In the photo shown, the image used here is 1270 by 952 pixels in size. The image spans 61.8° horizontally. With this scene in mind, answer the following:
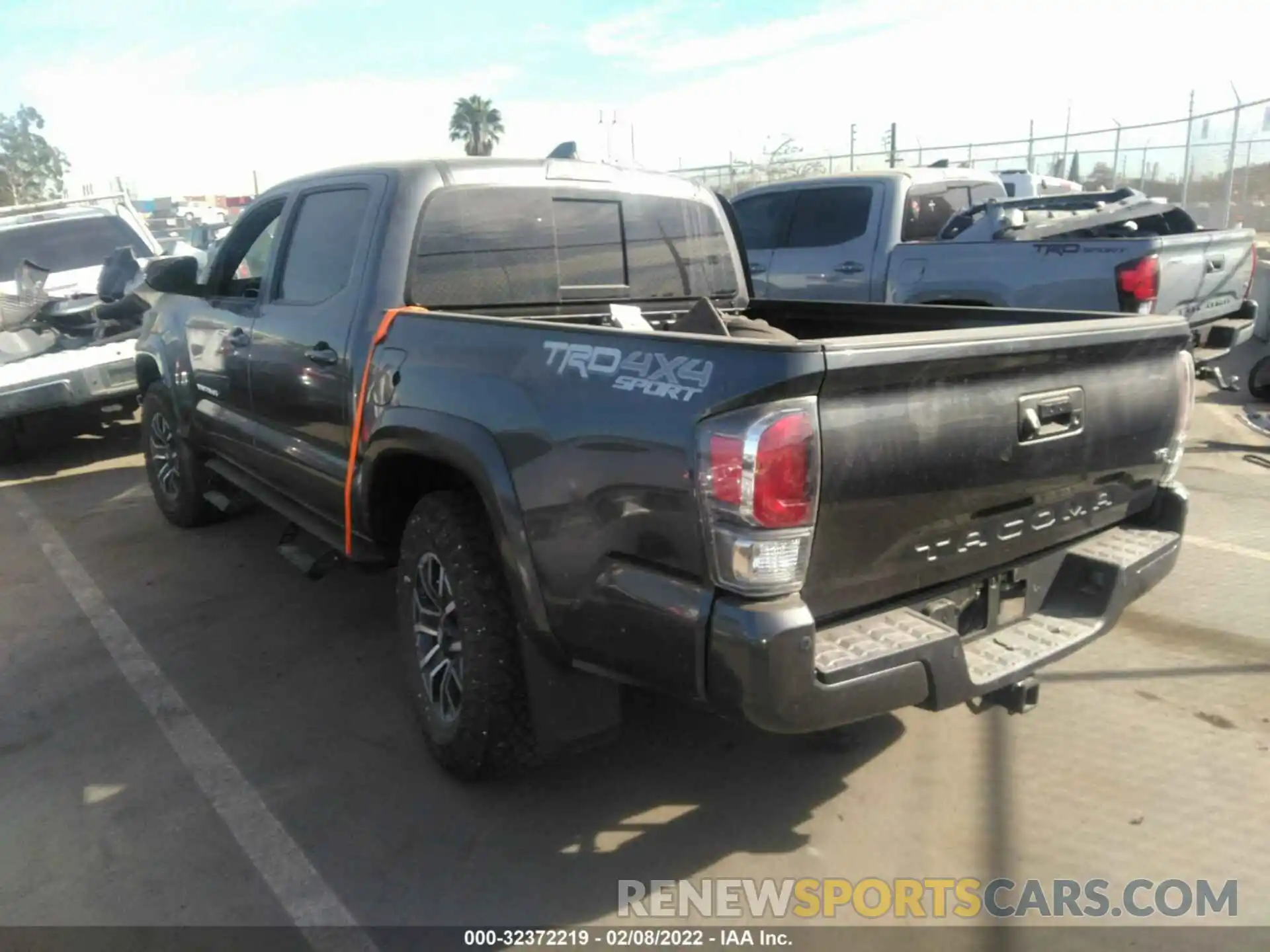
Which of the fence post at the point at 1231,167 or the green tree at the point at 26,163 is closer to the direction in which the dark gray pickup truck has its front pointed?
the green tree

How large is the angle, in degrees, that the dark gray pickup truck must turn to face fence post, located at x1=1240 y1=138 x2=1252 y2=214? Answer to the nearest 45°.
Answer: approximately 90° to its right

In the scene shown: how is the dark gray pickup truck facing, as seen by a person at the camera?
facing away from the viewer and to the left of the viewer

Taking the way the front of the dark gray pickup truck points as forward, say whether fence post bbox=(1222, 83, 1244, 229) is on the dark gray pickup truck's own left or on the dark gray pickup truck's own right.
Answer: on the dark gray pickup truck's own right

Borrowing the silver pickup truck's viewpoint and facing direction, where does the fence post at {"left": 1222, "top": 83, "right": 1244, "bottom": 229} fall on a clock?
The fence post is roughly at 2 o'clock from the silver pickup truck.

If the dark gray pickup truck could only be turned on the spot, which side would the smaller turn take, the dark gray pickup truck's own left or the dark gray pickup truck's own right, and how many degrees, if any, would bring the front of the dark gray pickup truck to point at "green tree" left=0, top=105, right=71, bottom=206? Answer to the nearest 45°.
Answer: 0° — it already faces it

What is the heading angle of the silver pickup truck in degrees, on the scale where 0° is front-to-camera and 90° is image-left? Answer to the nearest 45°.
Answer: approximately 135°

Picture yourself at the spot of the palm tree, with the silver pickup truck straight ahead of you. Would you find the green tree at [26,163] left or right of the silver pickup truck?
right

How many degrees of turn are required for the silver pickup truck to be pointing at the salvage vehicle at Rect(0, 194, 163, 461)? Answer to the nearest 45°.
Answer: approximately 45° to its left
